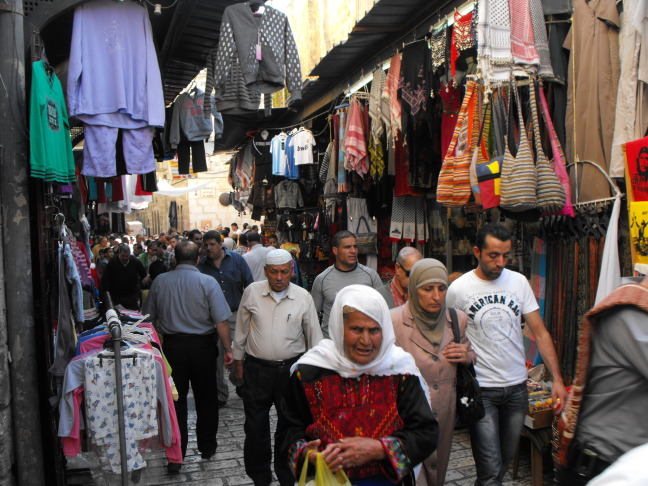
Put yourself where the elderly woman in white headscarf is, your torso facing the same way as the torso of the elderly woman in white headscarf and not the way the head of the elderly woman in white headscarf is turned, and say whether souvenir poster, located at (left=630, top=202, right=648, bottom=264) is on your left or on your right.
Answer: on your left

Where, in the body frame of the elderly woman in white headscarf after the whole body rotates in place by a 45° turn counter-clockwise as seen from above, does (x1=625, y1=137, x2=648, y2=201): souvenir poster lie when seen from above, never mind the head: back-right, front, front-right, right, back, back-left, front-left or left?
left

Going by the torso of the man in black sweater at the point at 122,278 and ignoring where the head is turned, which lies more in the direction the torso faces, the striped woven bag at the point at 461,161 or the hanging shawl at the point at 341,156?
the striped woven bag

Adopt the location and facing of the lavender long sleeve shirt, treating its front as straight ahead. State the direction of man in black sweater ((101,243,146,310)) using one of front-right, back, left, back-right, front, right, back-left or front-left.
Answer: back

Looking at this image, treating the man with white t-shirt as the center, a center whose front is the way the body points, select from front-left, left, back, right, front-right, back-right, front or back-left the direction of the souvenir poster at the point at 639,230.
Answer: left

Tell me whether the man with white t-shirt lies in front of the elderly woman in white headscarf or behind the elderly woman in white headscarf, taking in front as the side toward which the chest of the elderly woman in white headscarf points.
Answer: behind

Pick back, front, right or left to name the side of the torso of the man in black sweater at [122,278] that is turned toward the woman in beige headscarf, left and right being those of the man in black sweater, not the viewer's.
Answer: front

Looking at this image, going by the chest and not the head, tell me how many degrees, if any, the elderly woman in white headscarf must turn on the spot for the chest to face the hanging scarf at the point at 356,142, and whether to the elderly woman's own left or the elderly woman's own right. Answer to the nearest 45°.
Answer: approximately 180°

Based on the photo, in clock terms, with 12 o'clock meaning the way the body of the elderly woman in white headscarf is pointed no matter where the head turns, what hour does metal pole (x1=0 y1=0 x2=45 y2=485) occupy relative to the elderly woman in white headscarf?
The metal pole is roughly at 4 o'clock from the elderly woman in white headscarf.

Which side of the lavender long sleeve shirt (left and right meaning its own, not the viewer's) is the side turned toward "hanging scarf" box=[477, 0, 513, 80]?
left

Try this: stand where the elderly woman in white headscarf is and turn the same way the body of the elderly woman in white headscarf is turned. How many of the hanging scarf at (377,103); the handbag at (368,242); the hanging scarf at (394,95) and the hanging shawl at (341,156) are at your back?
4

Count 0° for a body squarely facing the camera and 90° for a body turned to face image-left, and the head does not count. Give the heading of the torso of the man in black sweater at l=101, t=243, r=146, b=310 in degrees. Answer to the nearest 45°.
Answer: approximately 0°

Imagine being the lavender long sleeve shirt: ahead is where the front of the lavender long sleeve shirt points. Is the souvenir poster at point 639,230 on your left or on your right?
on your left

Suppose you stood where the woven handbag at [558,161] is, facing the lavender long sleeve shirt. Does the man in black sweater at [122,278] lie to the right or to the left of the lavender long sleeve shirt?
right

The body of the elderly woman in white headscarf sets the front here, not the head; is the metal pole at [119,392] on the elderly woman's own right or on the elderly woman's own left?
on the elderly woman's own right
